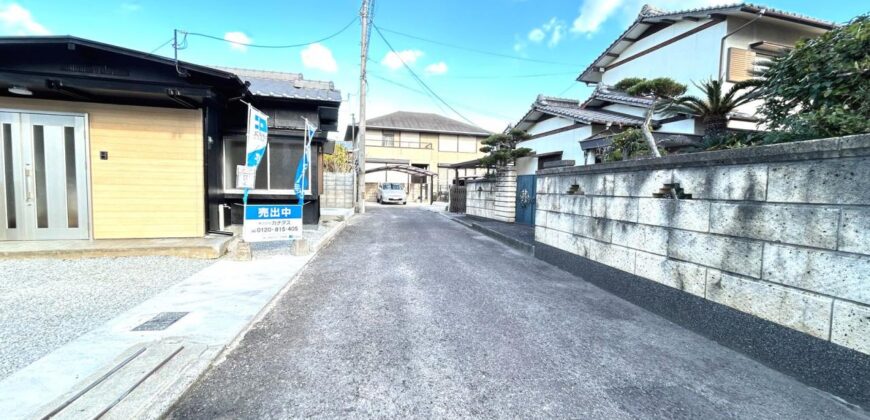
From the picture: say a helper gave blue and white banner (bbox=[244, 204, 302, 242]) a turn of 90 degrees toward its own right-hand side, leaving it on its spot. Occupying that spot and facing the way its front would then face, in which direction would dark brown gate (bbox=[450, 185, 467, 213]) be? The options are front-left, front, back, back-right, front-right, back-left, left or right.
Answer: back-right

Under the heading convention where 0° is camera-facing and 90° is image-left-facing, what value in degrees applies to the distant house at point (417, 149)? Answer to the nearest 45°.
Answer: approximately 0°

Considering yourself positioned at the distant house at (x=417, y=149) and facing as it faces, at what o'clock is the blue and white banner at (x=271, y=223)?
The blue and white banner is roughly at 12 o'clock from the distant house.

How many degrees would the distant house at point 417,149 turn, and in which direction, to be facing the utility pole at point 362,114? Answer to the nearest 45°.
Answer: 0° — it already faces it

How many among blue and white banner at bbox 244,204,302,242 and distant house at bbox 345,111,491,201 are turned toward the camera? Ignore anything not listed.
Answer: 2

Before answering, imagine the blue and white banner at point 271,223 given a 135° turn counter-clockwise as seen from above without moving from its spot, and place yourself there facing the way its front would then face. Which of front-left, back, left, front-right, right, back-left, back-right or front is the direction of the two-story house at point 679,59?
front-right

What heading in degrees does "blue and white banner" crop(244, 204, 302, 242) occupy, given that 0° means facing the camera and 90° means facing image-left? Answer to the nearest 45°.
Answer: approximately 0°

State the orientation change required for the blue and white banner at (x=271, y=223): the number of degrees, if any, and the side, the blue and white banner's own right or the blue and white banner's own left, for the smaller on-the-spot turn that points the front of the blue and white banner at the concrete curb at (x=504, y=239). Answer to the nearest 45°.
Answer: approximately 90° to the blue and white banner's own left

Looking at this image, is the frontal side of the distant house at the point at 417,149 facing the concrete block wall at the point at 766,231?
yes

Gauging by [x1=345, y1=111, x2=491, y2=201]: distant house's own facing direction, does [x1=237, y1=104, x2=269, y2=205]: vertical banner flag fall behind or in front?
in front

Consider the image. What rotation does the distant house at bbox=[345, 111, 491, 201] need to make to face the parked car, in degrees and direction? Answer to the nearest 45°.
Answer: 0° — it already faces it
